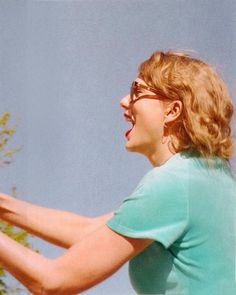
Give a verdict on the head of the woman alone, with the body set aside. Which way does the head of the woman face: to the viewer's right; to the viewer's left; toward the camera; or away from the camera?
to the viewer's left

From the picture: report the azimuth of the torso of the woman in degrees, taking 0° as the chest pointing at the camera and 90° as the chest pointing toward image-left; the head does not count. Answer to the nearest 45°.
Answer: approximately 90°
